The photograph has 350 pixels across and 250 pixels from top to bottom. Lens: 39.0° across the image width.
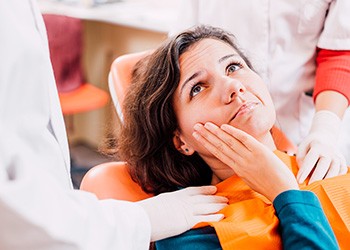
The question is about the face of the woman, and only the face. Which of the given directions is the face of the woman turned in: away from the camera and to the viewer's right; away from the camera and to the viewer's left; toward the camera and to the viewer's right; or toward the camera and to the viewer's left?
toward the camera and to the viewer's right

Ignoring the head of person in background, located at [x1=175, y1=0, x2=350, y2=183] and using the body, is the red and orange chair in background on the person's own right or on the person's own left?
on the person's own right

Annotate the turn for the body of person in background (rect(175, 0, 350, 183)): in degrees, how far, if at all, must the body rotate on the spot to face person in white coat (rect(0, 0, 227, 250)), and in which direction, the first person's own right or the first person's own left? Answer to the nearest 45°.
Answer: approximately 45° to the first person's own right

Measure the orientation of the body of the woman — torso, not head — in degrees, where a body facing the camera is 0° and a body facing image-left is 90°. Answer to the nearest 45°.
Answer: approximately 315°

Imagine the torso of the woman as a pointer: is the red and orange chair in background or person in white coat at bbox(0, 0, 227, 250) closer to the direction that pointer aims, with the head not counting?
the person in white coat

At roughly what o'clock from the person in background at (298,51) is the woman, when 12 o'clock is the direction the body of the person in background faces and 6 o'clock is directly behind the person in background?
The woman is roughly at 1 o'clock from the person in background.

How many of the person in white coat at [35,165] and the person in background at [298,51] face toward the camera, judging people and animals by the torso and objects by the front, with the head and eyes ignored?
1

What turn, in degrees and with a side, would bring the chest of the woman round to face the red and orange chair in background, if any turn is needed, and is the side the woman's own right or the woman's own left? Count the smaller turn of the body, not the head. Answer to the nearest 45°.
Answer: approximately 180°

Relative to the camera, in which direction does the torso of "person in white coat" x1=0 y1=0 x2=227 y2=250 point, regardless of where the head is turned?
to the viewer's right

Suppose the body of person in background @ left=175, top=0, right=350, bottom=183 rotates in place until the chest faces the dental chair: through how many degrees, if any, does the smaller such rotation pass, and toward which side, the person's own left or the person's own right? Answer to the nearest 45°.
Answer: approximately 45° to the person's own right
